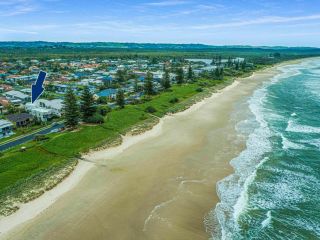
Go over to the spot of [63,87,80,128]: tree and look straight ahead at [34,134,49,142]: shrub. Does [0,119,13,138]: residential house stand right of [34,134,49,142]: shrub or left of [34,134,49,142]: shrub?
right

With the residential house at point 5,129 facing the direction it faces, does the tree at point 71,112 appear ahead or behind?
ahead

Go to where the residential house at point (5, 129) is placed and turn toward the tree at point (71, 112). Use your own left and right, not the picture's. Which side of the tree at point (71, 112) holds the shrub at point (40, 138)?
right

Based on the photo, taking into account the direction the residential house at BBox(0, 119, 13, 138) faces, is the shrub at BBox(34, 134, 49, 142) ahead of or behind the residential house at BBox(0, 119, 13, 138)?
ahead

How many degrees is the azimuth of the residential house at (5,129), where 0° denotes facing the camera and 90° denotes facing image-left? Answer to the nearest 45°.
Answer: approximately 315°
